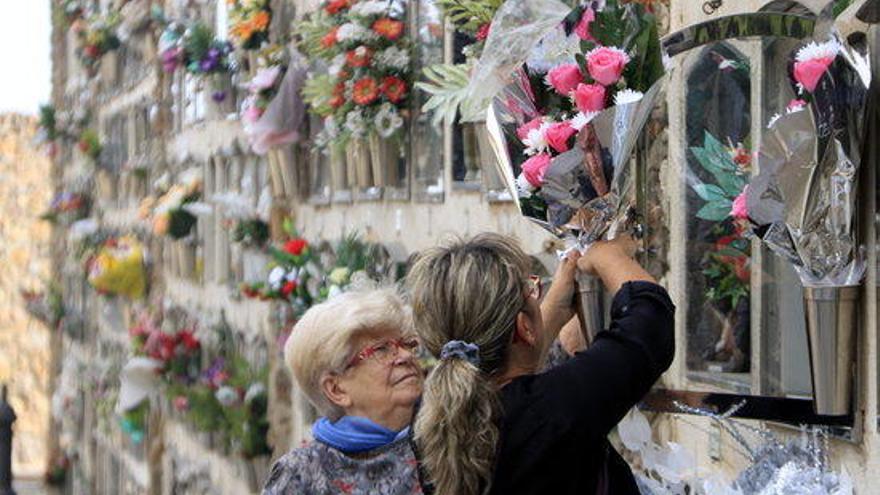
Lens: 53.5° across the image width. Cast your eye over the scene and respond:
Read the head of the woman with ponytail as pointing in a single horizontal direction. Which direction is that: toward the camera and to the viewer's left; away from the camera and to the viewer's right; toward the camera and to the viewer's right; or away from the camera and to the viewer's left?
away from the camera and to the viewer's right

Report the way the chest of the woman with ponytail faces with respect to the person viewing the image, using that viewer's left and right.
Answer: facing away from the viewer and to the right of the viewer

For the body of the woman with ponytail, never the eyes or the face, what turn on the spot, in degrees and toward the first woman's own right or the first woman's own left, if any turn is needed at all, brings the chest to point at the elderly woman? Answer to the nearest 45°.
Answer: approximately 90° to the first woman's own left
